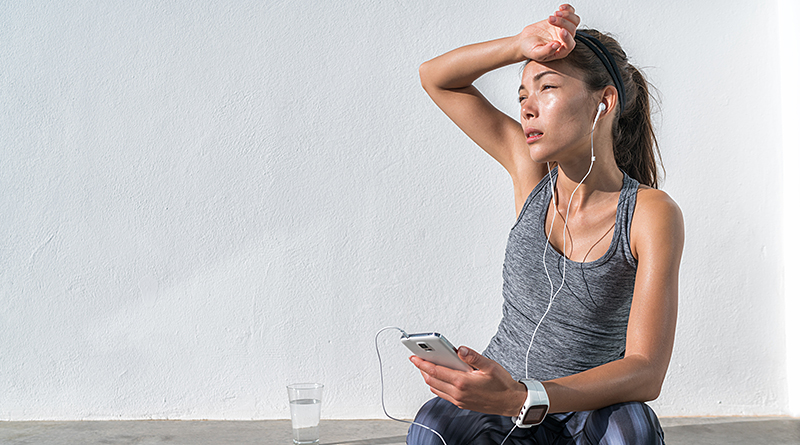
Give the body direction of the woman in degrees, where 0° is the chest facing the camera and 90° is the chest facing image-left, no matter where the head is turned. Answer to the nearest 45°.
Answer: approximately 45°
